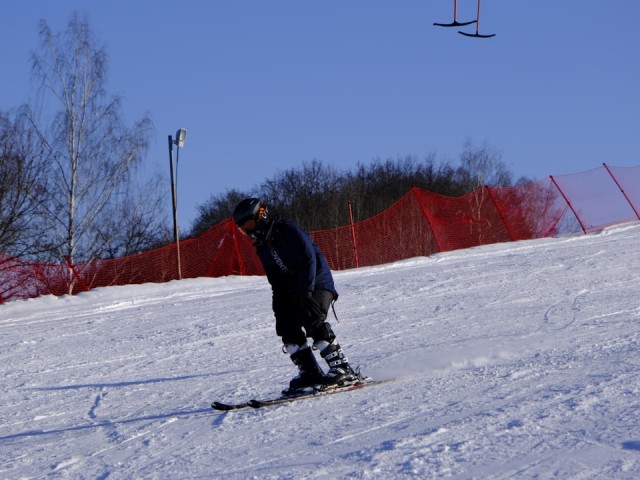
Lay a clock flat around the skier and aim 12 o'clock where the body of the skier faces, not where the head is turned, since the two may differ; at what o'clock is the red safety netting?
The red safety netting is roughly at 5 o'clock from the skier.

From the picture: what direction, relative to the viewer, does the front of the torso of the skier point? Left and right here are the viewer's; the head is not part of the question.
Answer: facing the viewer and to the left of the viewer
